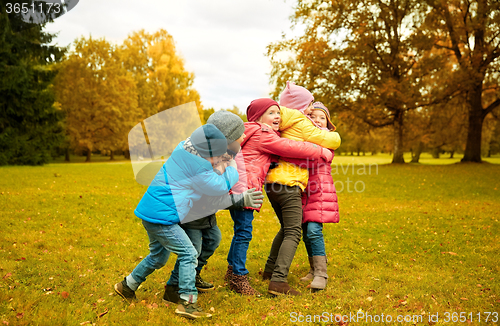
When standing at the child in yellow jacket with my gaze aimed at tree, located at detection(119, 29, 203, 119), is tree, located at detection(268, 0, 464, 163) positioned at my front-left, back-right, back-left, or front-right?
front-right

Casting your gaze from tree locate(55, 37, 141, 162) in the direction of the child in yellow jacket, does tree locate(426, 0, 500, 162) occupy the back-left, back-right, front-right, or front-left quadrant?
front-left

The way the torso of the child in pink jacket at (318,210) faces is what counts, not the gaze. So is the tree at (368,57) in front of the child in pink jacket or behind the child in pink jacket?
behind

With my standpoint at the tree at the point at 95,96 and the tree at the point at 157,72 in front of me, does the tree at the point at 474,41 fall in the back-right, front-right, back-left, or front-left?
front-right

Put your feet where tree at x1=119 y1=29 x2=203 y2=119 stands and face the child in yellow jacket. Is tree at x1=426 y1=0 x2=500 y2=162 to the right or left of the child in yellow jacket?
left

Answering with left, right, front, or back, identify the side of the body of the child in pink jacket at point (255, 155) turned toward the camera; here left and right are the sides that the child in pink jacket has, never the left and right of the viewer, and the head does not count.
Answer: right

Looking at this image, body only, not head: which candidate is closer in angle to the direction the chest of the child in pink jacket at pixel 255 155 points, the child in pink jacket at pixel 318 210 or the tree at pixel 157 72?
the child in pink jacket

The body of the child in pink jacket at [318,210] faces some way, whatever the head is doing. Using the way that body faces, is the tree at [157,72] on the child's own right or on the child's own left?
on the child's own right

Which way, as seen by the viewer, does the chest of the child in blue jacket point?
to the viewer's right
